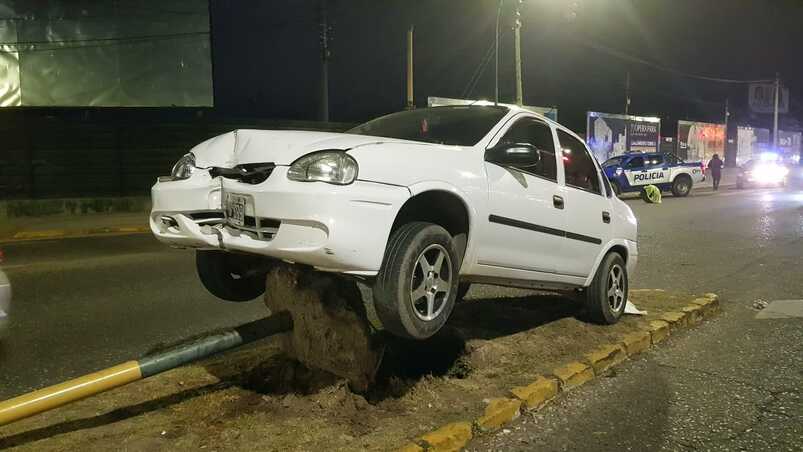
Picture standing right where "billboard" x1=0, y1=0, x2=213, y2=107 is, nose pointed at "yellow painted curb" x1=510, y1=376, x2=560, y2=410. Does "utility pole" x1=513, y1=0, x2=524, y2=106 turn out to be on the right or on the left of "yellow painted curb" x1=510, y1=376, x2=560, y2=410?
left

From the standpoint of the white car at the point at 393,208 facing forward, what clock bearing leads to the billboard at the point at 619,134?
The billboard is roughly at 5 o'clock from the white car.

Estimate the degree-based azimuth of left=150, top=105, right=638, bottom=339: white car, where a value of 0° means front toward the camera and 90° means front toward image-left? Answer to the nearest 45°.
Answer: approximately 45°

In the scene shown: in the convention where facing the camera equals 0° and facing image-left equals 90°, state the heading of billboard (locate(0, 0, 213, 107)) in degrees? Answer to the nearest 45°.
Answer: approximately 0°

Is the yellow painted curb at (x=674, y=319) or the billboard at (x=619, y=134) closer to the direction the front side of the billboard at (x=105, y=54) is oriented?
the yellow painted curb

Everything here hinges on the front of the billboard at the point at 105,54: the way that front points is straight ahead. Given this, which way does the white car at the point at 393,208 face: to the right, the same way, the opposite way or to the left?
to the right

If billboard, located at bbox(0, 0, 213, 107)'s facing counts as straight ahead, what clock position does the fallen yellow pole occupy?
The fallen yellow pole is roughly at 12 o'clock from the billboard.

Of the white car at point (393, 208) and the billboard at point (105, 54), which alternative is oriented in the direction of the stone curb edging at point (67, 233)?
the billboard
